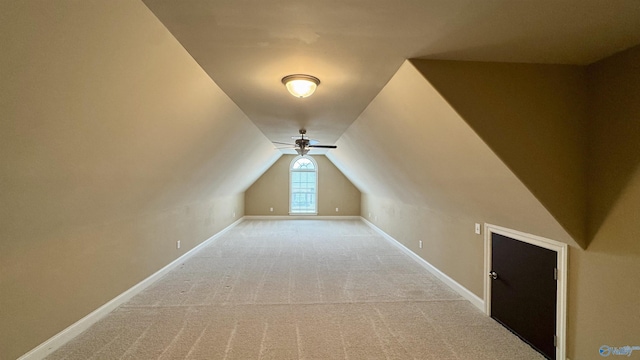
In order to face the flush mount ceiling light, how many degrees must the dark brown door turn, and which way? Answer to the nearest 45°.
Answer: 0° — it already faces it

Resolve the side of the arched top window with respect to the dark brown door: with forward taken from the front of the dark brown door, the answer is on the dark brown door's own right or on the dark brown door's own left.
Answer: on the dark brown door's own right

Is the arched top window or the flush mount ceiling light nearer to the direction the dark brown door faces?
the flush mount ceiling light

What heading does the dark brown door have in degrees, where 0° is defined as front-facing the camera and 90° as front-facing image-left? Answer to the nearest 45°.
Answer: approximately 45°
